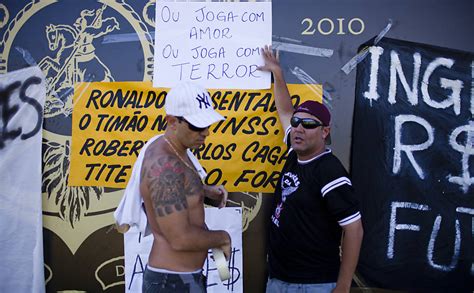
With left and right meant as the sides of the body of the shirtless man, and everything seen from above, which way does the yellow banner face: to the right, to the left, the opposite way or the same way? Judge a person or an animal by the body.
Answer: to the right

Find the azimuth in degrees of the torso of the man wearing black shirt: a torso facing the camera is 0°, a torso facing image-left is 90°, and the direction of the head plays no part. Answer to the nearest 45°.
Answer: approximately 45°

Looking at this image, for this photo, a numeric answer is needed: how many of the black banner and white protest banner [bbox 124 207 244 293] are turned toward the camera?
2

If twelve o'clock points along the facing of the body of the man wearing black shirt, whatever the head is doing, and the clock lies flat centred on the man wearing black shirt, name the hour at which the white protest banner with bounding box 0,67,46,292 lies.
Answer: The white protest banner is roughly at 2 o'clock from the man wearing black shirt.

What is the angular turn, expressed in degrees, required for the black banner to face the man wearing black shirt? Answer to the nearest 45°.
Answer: approximately 45° to its right

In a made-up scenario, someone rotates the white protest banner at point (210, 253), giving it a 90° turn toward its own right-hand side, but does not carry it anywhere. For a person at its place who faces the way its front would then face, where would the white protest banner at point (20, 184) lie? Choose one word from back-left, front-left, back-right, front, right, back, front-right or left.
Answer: front

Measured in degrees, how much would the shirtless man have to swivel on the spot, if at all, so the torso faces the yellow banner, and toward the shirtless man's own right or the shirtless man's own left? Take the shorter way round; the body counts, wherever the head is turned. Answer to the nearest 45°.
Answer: approximately 90° to the shirtless man's own left

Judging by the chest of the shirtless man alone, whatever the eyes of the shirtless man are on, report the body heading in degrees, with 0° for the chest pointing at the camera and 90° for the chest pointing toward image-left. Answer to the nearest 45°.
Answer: approximately 270°
